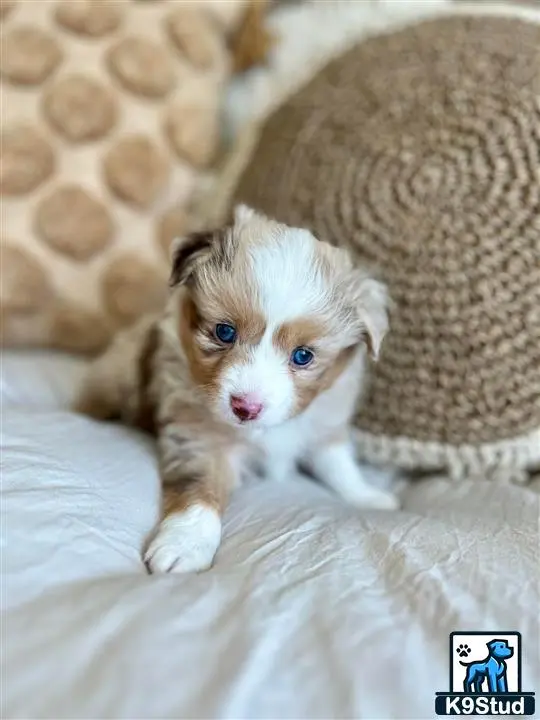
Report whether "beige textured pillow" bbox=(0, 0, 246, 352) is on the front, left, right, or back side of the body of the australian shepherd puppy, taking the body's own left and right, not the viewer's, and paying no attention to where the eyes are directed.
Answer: back

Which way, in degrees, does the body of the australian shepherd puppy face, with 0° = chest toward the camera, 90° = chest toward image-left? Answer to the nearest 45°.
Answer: approximately 315°
